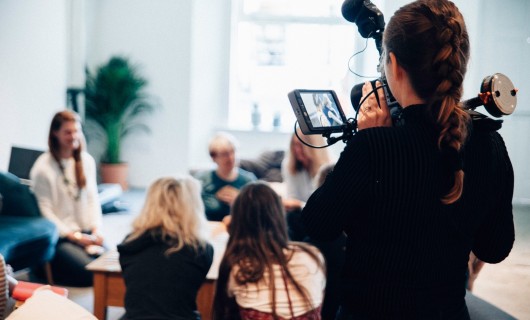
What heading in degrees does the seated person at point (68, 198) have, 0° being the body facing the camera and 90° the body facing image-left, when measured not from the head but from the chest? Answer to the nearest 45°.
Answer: approximately 315°

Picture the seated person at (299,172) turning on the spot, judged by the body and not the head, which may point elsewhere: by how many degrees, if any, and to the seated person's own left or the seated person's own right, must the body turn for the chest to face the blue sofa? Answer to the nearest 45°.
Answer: approximately 45° to the seated person's own right

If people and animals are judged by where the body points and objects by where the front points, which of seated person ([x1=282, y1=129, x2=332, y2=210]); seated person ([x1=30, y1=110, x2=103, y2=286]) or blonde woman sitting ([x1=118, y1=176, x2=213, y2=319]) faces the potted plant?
the blonde woman sitting

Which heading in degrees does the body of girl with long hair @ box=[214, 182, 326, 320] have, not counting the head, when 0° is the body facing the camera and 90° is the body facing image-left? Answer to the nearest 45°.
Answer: approximately 180°

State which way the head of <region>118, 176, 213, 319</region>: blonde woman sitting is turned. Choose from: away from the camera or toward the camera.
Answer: away from the camera

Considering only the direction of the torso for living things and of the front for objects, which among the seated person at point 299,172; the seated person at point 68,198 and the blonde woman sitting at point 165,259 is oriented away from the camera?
the blonde woman sitting

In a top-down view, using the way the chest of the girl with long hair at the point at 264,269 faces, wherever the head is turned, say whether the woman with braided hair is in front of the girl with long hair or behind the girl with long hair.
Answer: behind

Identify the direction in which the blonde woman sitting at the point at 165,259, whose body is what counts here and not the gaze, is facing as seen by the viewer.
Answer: away from the camera

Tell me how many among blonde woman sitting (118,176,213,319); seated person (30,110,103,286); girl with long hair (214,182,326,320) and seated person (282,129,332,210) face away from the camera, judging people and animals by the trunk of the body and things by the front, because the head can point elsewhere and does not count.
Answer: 2

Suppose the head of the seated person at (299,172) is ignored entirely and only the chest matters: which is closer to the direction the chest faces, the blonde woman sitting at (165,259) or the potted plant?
the blonde woman sitting

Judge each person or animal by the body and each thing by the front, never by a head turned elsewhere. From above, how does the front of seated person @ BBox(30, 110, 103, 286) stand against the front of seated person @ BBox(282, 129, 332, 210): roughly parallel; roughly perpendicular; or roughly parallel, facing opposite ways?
roughly perpendicular

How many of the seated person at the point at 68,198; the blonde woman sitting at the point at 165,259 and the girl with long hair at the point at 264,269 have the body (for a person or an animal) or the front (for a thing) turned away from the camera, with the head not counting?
2

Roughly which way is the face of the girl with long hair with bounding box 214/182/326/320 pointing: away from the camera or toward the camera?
away from the camera
